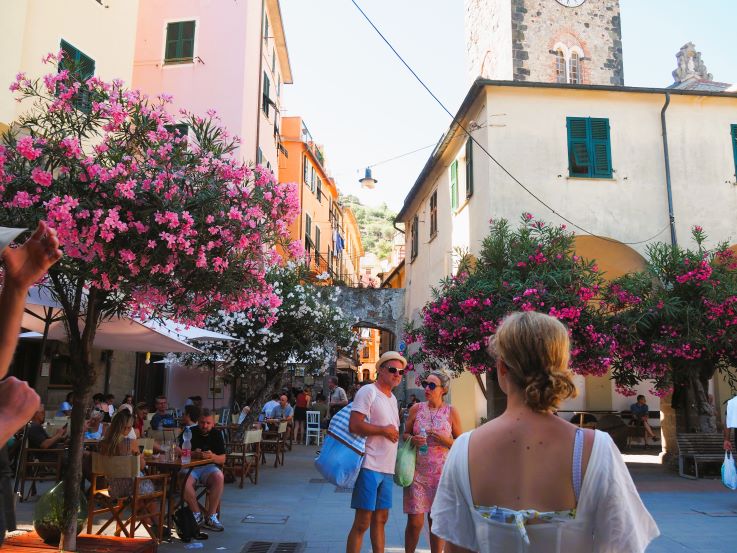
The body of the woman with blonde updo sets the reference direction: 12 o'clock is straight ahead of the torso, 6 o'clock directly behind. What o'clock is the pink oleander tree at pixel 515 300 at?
The pink oleander tree is roughly at 12 o'clock from the woman with blonde updo.

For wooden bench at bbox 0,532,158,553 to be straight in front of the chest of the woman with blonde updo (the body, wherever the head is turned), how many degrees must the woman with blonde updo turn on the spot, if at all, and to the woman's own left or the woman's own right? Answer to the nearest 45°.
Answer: approximately 45° to the woman's own left

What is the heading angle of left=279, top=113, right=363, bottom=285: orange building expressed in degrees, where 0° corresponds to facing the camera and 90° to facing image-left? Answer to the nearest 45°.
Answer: approximately 315°

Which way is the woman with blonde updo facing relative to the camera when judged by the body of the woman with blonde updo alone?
away from the camera

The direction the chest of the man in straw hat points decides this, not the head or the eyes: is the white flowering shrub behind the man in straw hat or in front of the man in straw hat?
behind

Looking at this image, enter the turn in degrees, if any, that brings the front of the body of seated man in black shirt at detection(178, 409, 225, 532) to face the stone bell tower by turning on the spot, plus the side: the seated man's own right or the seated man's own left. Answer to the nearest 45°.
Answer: approximately 135° to the seated man's own left

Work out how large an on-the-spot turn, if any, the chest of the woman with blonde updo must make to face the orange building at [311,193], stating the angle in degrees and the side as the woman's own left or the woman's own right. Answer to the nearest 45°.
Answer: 0° — they already face it

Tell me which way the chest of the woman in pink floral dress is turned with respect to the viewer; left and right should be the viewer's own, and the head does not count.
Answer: facing the viewer and to the left of the viewer

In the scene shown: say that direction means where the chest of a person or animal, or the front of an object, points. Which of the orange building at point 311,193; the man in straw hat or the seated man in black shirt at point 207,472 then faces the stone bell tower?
the orange building

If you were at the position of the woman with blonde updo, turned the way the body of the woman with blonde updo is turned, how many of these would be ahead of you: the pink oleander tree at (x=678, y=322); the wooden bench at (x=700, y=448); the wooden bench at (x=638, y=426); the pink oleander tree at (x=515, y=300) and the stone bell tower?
5

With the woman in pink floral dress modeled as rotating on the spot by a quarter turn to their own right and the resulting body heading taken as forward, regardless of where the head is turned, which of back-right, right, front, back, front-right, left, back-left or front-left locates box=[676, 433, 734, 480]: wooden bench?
right
